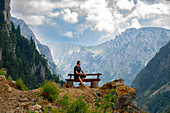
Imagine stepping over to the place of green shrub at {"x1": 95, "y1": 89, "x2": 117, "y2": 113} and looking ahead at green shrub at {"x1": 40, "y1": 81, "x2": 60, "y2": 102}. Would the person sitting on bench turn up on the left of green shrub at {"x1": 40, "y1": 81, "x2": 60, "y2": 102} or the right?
right

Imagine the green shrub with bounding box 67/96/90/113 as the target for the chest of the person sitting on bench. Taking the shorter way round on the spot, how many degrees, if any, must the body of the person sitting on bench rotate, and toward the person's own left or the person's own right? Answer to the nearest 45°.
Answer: approximately 45° to the person's own right

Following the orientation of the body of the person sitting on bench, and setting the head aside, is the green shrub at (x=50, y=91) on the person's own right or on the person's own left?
on the person's own right
